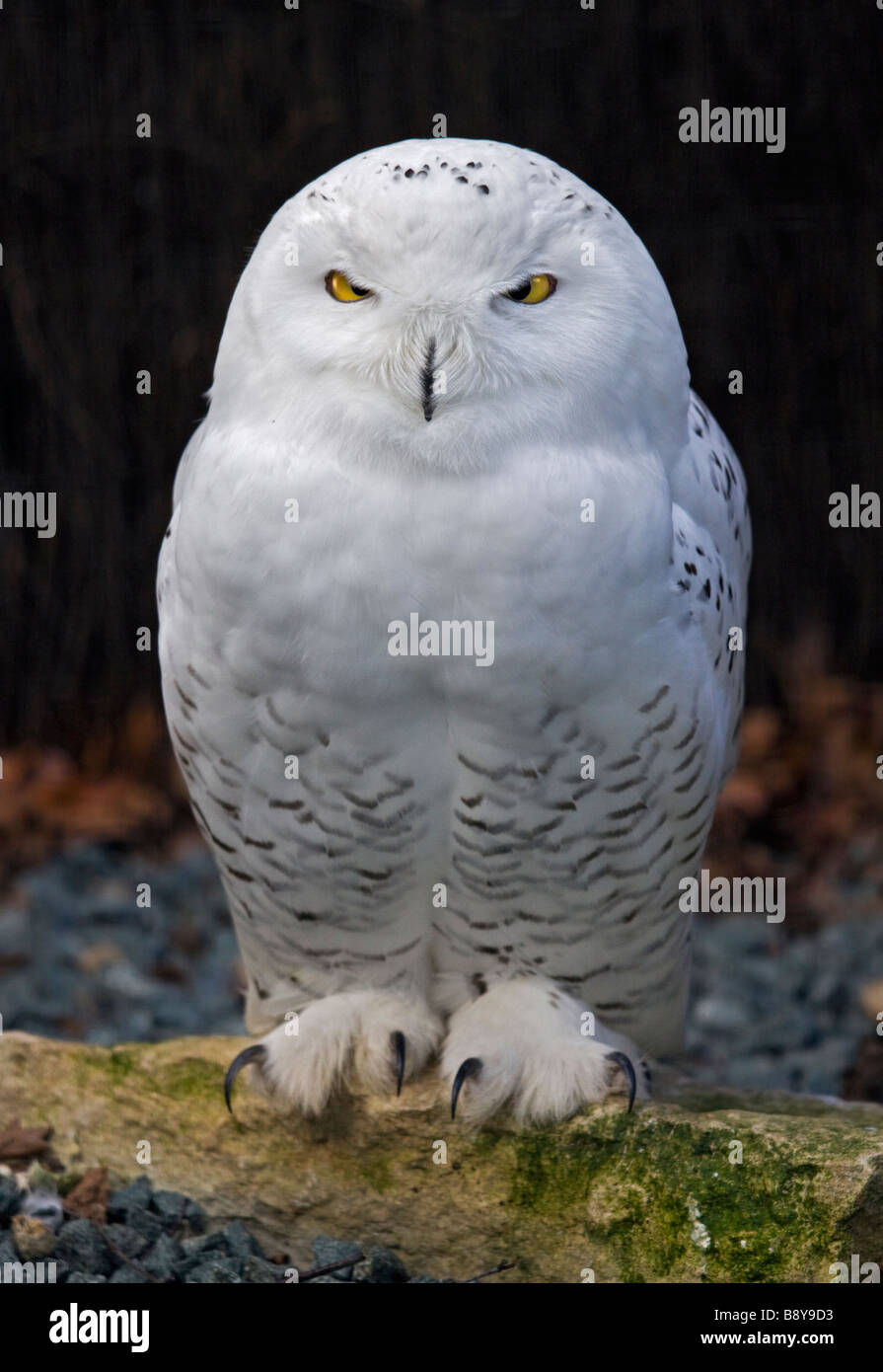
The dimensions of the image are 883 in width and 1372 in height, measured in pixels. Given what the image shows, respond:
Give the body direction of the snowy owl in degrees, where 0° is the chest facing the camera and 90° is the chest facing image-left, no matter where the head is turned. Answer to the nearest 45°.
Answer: approximately 0°
